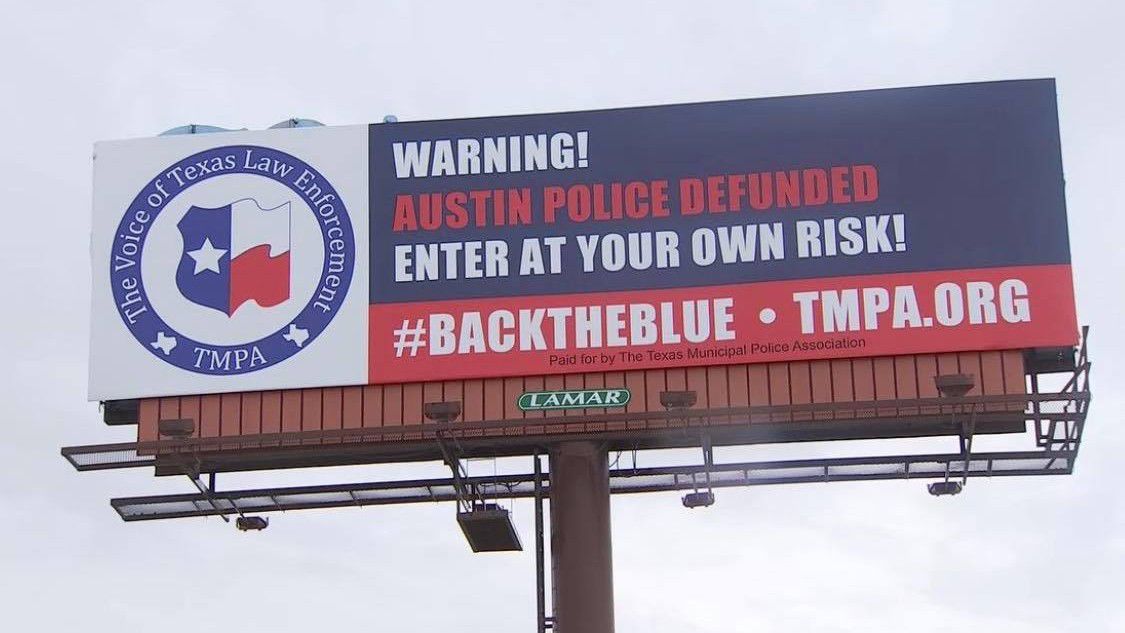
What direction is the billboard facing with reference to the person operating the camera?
facing the viewer
